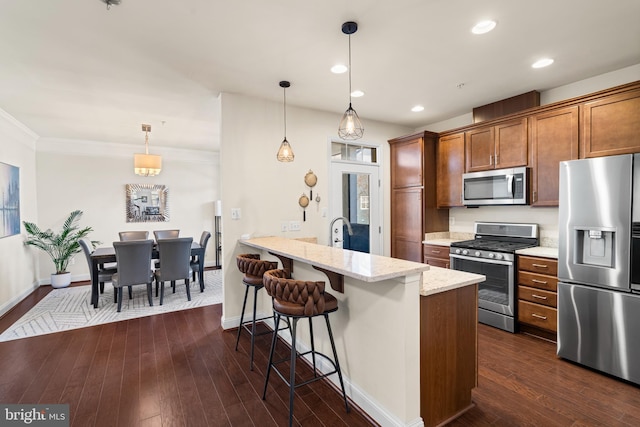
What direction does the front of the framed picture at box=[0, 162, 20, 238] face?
to the viewer's right

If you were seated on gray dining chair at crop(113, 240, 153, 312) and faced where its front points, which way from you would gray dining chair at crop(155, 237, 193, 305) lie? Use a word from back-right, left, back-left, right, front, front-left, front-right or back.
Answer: right

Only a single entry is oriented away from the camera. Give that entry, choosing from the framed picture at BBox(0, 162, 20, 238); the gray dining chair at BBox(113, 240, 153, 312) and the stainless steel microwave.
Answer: the gray dining chair

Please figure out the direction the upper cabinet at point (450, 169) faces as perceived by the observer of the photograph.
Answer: facing the viewer and to the left of the viewer

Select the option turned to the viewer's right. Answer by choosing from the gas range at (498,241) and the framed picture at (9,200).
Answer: the framed picture

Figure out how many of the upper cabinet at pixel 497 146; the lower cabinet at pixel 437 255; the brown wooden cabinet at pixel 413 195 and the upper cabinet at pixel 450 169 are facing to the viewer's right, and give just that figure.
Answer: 0

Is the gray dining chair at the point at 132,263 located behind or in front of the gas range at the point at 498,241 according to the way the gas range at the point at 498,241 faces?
in front

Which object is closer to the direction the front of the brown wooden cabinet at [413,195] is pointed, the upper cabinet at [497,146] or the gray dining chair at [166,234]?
the gray dining chair

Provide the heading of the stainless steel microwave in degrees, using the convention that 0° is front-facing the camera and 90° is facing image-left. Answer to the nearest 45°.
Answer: approximately 45°

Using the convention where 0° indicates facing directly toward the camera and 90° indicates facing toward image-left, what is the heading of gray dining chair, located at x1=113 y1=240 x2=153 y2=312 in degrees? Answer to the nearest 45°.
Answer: approximately 180°

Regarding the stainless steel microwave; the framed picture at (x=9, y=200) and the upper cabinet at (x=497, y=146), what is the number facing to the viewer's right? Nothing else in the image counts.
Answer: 1

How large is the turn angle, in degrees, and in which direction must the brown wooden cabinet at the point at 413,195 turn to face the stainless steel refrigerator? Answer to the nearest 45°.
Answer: approximately 90° to its left

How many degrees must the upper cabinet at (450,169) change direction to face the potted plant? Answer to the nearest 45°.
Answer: approximately 45° to its right

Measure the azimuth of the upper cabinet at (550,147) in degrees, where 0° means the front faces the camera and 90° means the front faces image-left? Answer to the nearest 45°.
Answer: approximately 45°

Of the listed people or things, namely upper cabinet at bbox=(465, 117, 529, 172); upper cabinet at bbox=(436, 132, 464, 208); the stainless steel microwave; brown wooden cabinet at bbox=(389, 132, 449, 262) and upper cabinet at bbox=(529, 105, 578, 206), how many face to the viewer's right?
0

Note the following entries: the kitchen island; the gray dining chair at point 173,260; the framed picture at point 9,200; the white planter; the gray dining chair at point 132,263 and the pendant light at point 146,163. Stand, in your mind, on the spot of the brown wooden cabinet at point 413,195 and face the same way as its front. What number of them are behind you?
0
